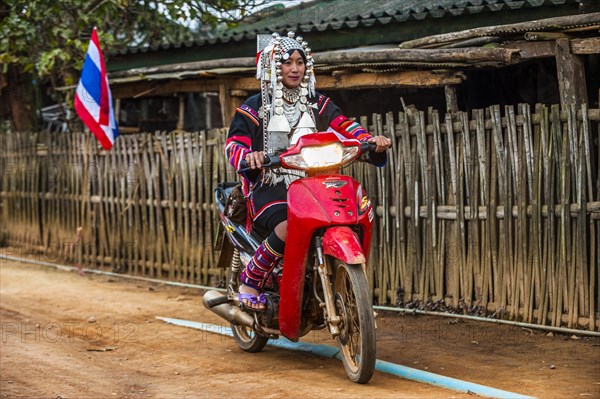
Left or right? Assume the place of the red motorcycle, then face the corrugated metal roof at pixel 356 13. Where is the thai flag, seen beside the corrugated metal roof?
left

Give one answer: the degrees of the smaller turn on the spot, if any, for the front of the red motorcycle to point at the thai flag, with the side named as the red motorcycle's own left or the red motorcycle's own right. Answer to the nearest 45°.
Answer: approximately 180°

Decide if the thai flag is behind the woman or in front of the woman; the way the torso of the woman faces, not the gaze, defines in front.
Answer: behind

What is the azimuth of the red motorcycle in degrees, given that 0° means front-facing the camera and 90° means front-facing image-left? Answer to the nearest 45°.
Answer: approximately 315°

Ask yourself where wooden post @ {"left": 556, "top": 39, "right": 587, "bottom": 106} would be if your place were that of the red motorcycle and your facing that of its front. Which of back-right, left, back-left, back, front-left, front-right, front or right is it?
left

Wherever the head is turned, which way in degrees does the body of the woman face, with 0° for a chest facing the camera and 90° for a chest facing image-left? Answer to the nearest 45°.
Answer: approximately 315°

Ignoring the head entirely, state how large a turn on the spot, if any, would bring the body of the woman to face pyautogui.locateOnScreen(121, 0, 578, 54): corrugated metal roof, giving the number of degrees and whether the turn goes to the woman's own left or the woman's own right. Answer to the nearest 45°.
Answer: approximately 135° to the woman's own left

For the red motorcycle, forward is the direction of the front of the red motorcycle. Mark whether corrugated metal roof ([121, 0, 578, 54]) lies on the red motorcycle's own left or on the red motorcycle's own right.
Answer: on the red motorcycle's own left
